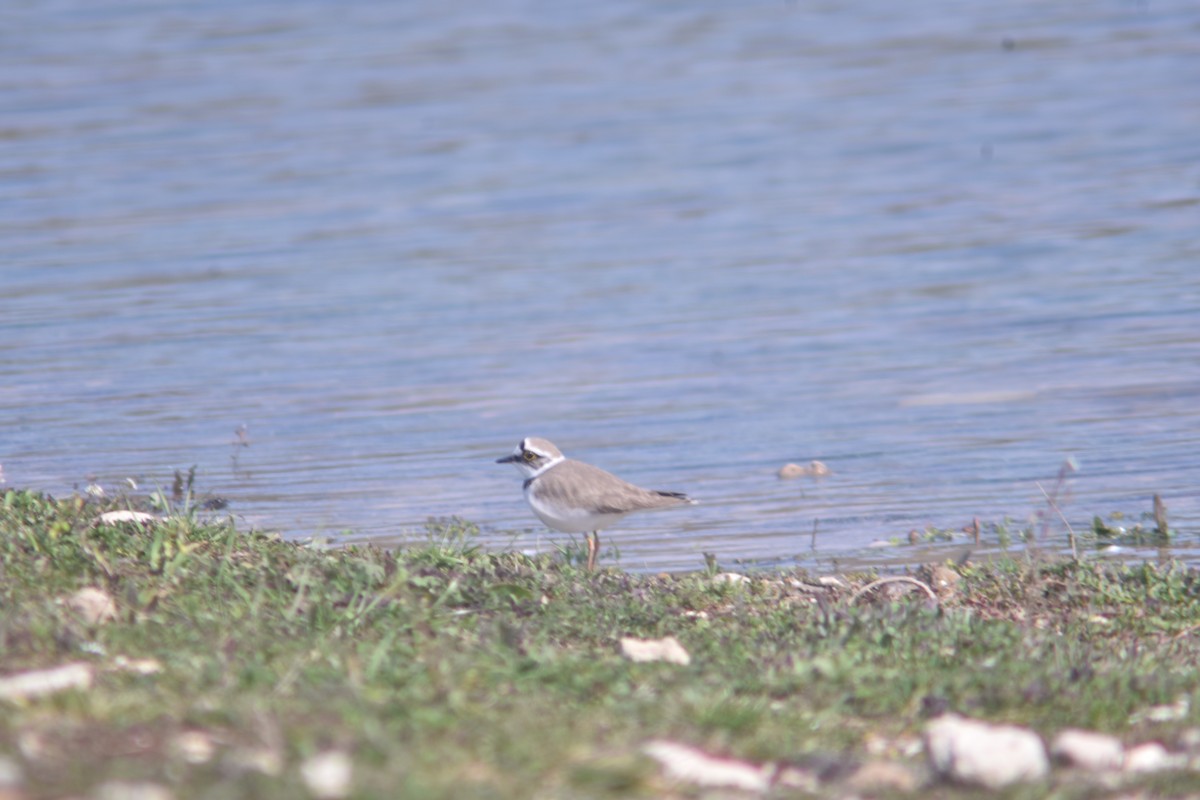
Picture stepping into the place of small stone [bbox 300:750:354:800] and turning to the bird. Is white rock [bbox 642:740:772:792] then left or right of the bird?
right

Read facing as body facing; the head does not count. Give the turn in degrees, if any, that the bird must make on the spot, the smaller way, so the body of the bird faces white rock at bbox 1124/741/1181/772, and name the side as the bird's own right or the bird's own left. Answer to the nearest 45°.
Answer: approximately 90° to the bird's own left

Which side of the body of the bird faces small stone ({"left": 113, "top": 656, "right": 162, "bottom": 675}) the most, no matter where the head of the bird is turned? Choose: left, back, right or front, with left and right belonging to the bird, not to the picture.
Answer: left

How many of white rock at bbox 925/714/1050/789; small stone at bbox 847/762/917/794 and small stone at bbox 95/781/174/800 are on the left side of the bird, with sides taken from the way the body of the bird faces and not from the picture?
3

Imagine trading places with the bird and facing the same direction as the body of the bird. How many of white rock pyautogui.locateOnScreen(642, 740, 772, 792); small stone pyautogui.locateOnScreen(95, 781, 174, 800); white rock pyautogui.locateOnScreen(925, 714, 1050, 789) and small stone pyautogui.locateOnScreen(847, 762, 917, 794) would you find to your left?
4

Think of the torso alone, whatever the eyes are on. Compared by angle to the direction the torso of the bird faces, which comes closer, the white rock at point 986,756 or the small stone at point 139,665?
the small stone

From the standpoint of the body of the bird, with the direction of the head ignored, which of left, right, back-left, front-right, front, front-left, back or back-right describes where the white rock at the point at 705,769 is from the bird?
left

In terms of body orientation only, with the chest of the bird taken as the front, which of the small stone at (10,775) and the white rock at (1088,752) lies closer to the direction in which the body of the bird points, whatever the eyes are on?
the small stone

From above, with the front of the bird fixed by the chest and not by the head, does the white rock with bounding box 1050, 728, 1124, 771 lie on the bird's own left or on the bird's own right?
on the bird's own left

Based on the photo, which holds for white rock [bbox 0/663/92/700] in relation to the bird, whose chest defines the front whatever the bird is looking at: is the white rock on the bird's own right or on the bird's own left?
on the bird's own left

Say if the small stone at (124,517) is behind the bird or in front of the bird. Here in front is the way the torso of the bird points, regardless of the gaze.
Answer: in front

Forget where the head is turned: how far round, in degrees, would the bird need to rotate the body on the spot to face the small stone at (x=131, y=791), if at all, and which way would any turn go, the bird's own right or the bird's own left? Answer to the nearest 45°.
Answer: approximately 90° to the bird's own left

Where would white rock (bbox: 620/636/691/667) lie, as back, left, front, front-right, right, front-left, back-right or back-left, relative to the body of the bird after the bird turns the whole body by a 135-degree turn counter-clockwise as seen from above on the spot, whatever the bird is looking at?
front-right

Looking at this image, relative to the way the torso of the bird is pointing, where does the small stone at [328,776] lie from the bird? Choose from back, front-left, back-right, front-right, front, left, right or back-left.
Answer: left

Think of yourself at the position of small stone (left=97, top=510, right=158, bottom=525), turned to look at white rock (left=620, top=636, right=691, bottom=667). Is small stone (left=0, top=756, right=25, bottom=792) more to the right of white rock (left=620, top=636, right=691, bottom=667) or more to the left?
right

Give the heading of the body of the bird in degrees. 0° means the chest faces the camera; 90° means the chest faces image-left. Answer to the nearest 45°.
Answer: approximately 90°
